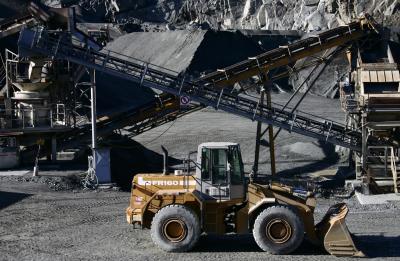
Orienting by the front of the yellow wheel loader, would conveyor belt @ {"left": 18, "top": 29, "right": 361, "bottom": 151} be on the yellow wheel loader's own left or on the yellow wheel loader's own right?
on the yellow wheel loader's own left

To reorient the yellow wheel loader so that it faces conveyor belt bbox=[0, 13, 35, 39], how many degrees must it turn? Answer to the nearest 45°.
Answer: approximately 135° to its left

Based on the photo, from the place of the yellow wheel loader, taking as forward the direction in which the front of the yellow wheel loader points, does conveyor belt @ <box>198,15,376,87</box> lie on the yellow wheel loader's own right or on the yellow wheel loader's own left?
on the yellow wheel loader's own left

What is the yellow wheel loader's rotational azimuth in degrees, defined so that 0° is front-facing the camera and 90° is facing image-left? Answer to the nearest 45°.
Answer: approximately 270°
